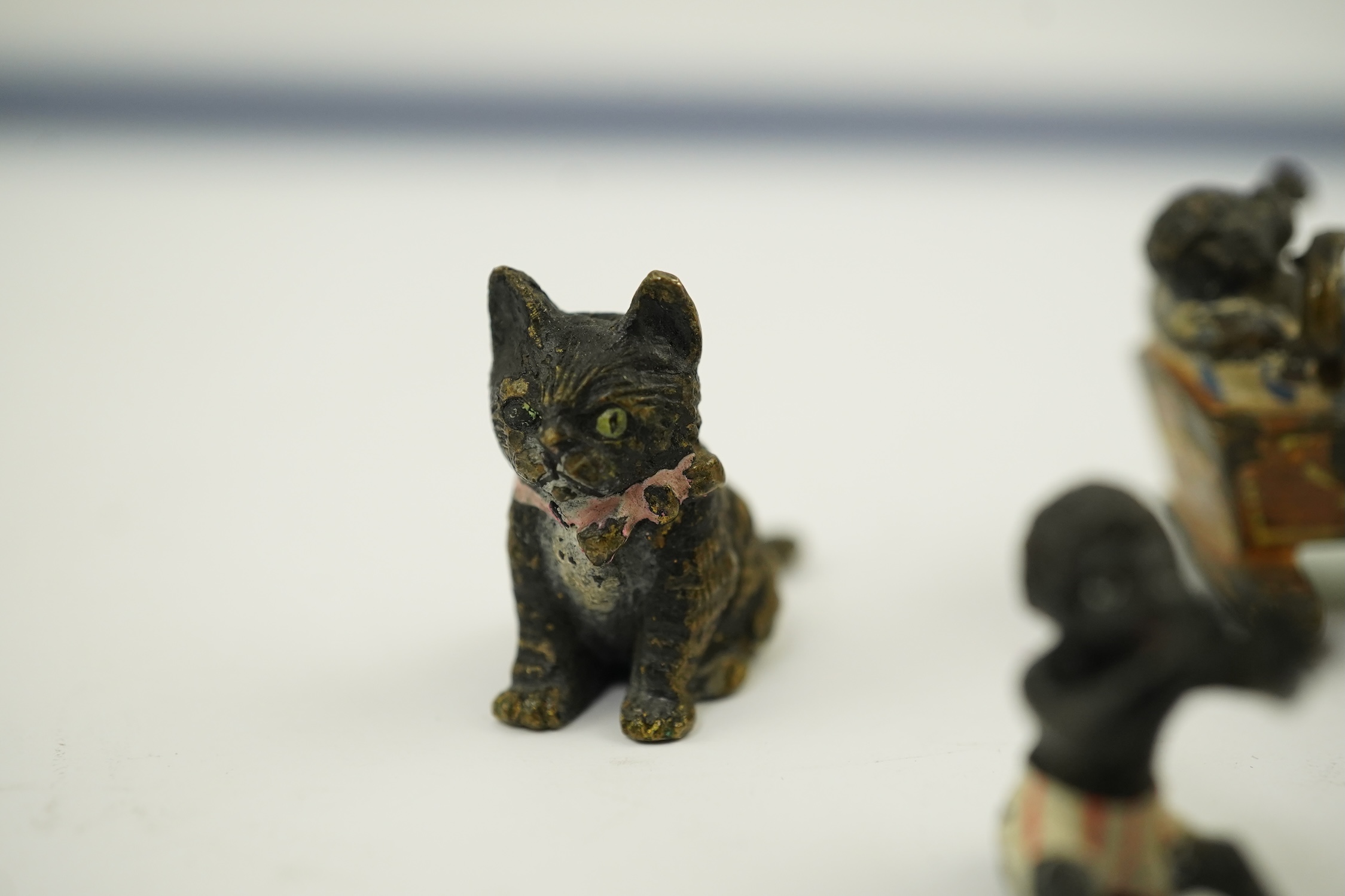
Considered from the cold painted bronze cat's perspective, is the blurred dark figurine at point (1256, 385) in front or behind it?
behind

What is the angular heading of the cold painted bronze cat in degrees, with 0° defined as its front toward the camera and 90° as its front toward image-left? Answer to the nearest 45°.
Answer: approximately 45°

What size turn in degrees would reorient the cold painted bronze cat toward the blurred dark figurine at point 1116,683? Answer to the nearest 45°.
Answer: approximately 90° to its left
